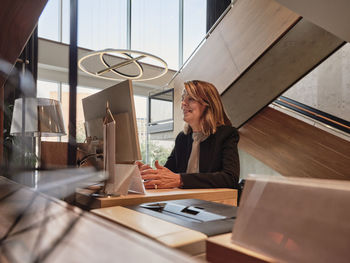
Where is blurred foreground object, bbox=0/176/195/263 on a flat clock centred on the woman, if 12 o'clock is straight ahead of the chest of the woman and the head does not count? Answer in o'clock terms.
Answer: The blurred foreground object is roughly at 11 o'clock from the woman.

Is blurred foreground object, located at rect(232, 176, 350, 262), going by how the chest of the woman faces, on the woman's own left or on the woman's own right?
on the woman's own left

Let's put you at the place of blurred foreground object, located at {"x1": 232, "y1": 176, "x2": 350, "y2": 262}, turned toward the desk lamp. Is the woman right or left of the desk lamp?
right

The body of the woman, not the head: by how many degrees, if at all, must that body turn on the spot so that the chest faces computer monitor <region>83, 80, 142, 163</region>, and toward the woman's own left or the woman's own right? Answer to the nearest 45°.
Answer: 0° — they already face it

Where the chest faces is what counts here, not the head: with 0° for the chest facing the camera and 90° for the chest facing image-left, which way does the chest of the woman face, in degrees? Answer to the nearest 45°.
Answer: approximately 45°

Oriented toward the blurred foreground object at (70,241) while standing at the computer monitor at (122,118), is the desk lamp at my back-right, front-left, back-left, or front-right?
back-right

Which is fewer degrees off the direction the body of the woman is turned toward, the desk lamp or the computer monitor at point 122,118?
the computer monitor

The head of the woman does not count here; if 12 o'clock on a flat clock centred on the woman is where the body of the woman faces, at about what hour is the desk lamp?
The desk lamp is roughly at 2 o'clock from the woman.
